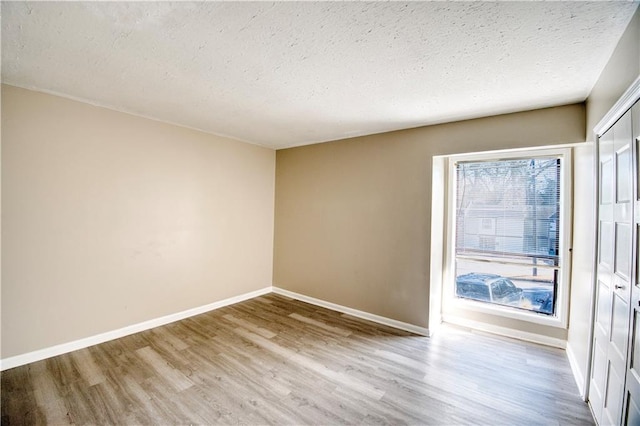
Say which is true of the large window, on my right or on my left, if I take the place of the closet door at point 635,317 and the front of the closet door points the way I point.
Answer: on my right

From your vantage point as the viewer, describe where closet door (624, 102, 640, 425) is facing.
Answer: facing to the left of the viewer
